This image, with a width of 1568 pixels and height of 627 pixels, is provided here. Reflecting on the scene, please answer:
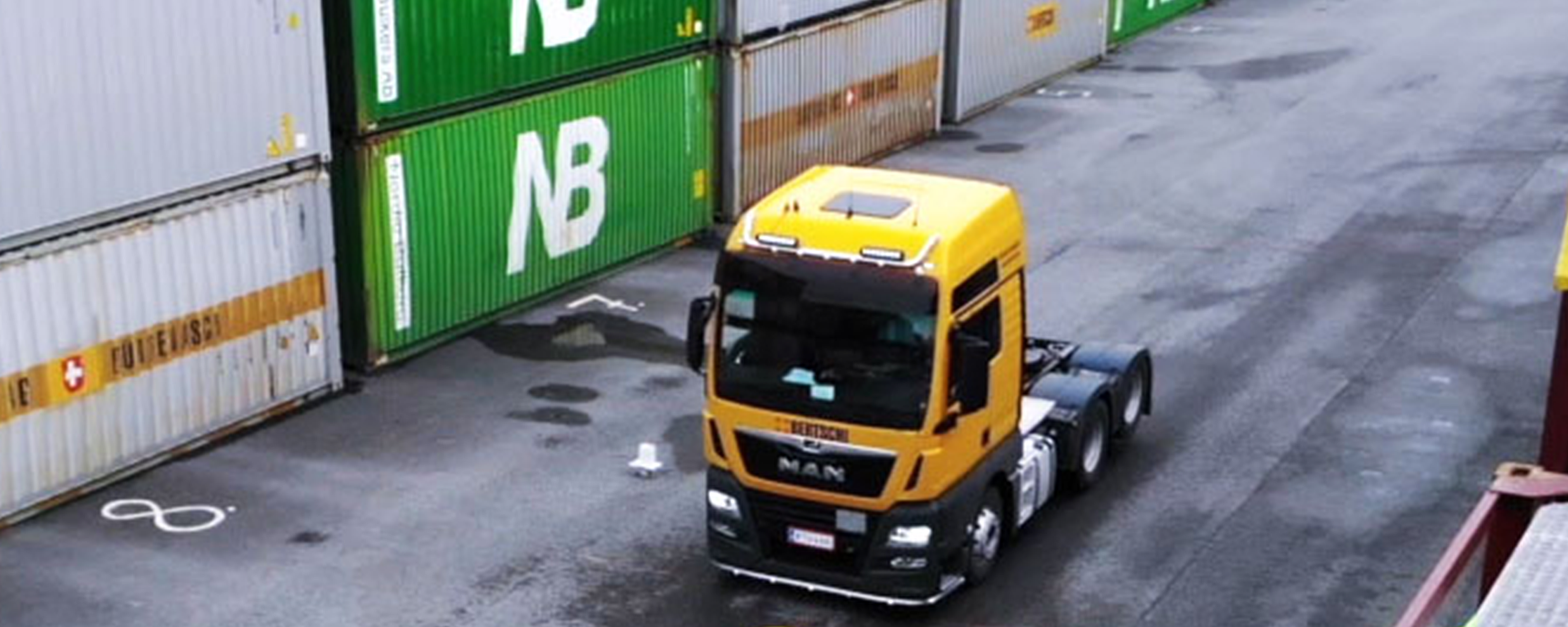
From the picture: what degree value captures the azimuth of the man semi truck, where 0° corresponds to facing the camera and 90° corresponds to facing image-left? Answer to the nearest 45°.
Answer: approximately 45°

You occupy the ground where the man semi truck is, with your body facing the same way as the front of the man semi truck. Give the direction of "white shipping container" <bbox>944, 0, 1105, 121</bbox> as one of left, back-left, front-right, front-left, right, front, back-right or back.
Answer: back-right

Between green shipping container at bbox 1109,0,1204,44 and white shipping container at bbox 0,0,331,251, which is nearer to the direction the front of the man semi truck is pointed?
the white shipping container

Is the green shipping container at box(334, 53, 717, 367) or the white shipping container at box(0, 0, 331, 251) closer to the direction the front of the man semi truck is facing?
the white shipping container

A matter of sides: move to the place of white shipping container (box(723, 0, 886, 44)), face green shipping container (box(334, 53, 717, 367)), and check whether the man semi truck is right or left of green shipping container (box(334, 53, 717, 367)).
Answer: left

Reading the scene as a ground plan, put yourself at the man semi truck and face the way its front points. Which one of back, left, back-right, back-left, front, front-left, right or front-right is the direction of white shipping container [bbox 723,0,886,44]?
back-right

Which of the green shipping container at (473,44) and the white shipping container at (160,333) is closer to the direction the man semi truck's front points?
the white shipping container

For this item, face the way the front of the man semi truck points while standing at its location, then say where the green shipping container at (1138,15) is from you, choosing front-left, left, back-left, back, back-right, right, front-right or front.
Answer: back-right

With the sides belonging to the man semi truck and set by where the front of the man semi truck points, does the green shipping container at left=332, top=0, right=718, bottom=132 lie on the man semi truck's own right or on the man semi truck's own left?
on the man semi truck's own right

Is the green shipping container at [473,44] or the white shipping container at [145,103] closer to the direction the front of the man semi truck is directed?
the white shipping container
